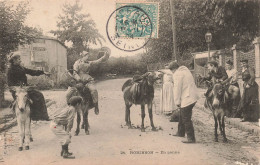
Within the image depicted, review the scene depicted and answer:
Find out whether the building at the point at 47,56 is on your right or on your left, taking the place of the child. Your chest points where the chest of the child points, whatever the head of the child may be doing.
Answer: on your left

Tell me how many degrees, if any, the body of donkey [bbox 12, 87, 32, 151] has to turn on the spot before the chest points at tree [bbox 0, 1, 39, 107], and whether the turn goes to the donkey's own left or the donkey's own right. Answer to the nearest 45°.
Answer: approximately 180°

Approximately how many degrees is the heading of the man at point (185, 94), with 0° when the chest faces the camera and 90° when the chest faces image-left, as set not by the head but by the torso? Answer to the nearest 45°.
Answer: approximately 90°

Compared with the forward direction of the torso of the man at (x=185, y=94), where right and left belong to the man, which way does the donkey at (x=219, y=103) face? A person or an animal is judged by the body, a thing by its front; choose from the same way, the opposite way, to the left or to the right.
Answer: to the left

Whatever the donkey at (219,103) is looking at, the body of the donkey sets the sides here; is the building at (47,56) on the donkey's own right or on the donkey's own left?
on the donkey's own right

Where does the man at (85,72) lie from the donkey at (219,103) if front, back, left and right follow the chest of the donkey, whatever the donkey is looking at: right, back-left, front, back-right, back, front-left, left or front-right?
right

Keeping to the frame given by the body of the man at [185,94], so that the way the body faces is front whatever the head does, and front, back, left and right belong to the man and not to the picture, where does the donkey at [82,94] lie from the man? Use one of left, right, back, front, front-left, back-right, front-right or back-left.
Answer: front

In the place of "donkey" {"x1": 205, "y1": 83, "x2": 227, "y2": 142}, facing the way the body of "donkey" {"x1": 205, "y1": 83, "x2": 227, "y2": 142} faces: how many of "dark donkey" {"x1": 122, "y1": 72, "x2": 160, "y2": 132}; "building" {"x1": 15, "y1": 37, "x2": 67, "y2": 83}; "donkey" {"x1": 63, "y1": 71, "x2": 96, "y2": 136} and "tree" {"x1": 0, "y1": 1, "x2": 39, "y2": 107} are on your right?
4

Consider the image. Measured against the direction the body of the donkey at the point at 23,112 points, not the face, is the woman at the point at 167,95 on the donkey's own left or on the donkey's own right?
on the donkey's own left

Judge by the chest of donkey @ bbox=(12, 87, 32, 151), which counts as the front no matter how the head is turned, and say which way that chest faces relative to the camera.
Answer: toward the camera

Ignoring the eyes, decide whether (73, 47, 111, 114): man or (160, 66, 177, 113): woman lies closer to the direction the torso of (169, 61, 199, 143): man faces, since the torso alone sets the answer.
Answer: the man

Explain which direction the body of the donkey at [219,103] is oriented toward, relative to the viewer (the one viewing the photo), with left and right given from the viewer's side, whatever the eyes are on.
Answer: facing the viewer

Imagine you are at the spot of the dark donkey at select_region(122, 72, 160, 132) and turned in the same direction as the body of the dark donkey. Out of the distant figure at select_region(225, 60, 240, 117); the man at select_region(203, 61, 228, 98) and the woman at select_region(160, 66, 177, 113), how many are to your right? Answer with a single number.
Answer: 0
